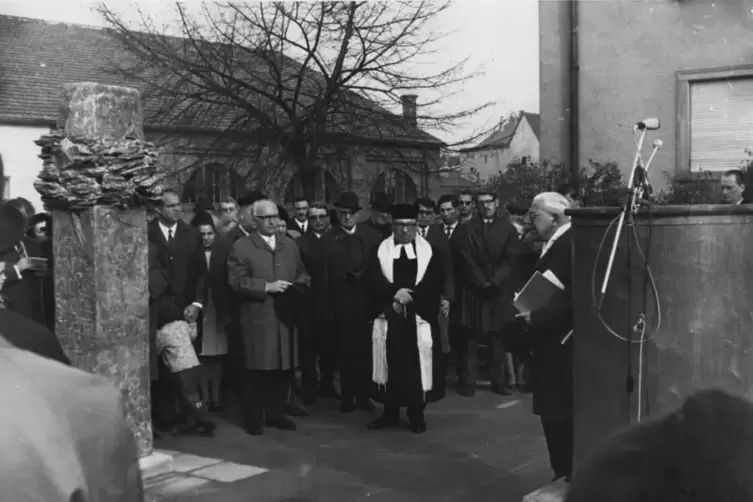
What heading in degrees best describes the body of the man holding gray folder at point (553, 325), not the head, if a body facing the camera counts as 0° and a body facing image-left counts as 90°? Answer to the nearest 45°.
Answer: approximately 90°

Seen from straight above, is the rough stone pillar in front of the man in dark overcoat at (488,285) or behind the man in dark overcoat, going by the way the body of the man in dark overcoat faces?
in front

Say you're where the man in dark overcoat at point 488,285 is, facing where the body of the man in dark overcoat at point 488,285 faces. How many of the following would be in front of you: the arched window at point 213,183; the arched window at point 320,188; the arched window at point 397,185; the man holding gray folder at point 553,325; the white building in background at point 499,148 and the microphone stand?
2

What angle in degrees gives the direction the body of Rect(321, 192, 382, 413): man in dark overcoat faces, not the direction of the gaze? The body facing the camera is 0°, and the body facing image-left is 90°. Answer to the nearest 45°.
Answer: approximately 0°

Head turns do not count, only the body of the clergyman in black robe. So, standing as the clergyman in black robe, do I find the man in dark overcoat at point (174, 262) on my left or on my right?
on my right

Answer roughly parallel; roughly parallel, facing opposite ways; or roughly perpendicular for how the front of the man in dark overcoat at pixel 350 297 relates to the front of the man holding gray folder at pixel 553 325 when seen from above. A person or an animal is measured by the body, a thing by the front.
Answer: roughly perpendicular

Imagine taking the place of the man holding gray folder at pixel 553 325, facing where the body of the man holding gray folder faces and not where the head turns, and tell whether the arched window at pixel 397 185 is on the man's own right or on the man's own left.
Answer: on the man's own right

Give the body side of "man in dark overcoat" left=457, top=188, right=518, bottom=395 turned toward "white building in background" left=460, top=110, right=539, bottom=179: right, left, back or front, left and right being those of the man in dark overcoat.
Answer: back

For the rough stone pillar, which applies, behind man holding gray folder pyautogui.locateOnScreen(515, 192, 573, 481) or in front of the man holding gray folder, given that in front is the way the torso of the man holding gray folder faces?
in front
